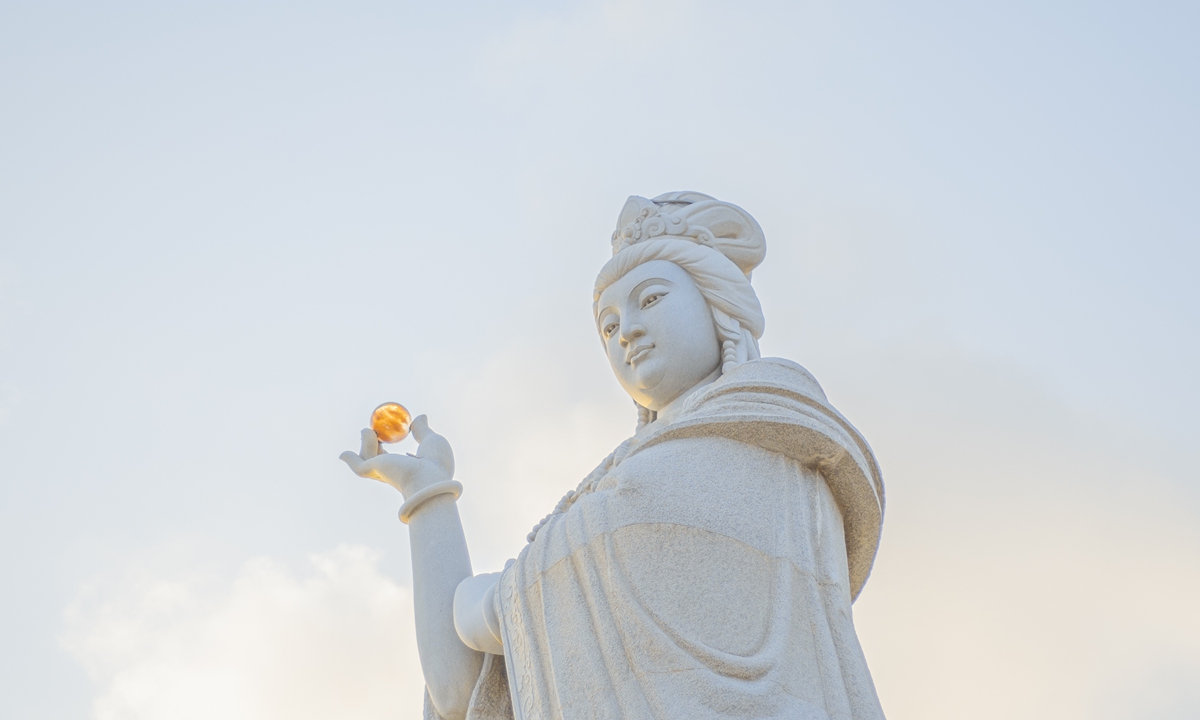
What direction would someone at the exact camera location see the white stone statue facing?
facing the viewer and to the left of the viewer
